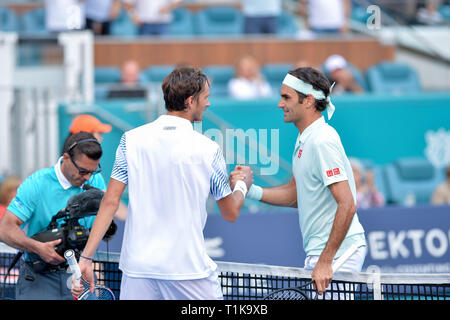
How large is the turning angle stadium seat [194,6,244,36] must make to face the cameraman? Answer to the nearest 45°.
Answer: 0° — it already faces them

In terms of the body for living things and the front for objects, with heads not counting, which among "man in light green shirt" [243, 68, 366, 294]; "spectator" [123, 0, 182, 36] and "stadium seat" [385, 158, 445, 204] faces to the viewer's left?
the man in light green shirt

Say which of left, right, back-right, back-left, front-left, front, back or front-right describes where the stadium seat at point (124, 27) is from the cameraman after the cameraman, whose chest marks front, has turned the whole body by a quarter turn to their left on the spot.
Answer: front-left

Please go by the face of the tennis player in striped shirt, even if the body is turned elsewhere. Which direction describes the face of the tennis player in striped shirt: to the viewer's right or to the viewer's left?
to the viewer's right

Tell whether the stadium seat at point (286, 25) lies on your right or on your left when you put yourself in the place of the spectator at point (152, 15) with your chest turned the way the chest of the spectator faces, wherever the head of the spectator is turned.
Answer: on your left

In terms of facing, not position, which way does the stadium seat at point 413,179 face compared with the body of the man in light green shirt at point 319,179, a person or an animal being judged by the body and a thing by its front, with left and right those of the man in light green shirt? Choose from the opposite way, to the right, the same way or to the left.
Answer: to the left

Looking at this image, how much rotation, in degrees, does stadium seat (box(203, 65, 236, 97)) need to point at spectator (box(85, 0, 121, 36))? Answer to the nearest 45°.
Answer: approximately 90° to its right

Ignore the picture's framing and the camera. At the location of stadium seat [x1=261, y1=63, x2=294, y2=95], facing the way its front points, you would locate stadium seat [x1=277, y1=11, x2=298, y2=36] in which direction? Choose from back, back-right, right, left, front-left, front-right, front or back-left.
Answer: back
